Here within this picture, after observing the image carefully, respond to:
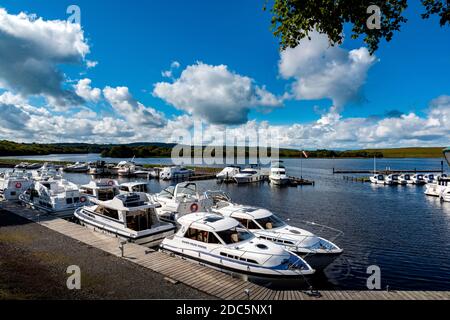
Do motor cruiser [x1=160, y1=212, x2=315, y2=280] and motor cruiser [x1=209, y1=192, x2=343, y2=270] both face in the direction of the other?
no

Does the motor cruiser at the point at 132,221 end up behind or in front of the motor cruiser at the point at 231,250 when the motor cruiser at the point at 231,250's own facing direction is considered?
behind

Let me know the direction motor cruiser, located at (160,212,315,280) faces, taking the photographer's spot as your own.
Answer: facing the viewer and to the right of the viewer

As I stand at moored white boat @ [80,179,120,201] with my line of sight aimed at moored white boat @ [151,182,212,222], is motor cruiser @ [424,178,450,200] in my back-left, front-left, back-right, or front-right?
front-left

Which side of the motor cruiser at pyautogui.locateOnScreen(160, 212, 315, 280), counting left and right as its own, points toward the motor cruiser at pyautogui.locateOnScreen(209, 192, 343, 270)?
left

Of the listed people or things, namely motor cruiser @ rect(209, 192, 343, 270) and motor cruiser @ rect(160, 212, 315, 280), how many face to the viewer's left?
0

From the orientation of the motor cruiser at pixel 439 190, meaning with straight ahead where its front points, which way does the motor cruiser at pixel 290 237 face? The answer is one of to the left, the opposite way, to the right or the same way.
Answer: the opposite way

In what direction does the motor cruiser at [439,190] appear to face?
to the viewer's left

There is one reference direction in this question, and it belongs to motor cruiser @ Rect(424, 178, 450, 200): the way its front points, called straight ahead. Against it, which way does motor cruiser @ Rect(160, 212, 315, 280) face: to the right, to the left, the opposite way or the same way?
the opposite way

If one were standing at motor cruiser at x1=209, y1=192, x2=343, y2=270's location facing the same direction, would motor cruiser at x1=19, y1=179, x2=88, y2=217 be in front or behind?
behind

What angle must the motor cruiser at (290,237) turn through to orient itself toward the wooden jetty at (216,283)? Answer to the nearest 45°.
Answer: approximately 90° to its right

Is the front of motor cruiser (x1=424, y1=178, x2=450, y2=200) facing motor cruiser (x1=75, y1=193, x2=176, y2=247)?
no

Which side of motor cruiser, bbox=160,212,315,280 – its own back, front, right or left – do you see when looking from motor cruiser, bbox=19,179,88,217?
back

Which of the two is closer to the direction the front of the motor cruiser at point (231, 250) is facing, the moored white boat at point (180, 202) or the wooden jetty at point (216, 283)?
the wooden jetty

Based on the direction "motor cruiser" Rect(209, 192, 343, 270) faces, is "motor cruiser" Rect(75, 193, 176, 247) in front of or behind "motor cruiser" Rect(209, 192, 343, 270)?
behind

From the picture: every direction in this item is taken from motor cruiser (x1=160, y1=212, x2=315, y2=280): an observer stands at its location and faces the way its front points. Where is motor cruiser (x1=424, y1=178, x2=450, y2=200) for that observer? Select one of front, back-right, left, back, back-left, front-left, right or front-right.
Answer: left

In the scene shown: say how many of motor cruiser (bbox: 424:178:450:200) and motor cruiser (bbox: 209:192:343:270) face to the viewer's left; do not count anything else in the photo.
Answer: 1

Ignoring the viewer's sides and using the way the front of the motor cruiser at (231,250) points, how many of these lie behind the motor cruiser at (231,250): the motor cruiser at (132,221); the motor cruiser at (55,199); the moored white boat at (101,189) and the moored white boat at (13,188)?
4

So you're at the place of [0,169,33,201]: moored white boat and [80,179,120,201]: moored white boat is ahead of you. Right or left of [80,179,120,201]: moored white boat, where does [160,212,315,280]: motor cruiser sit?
right
